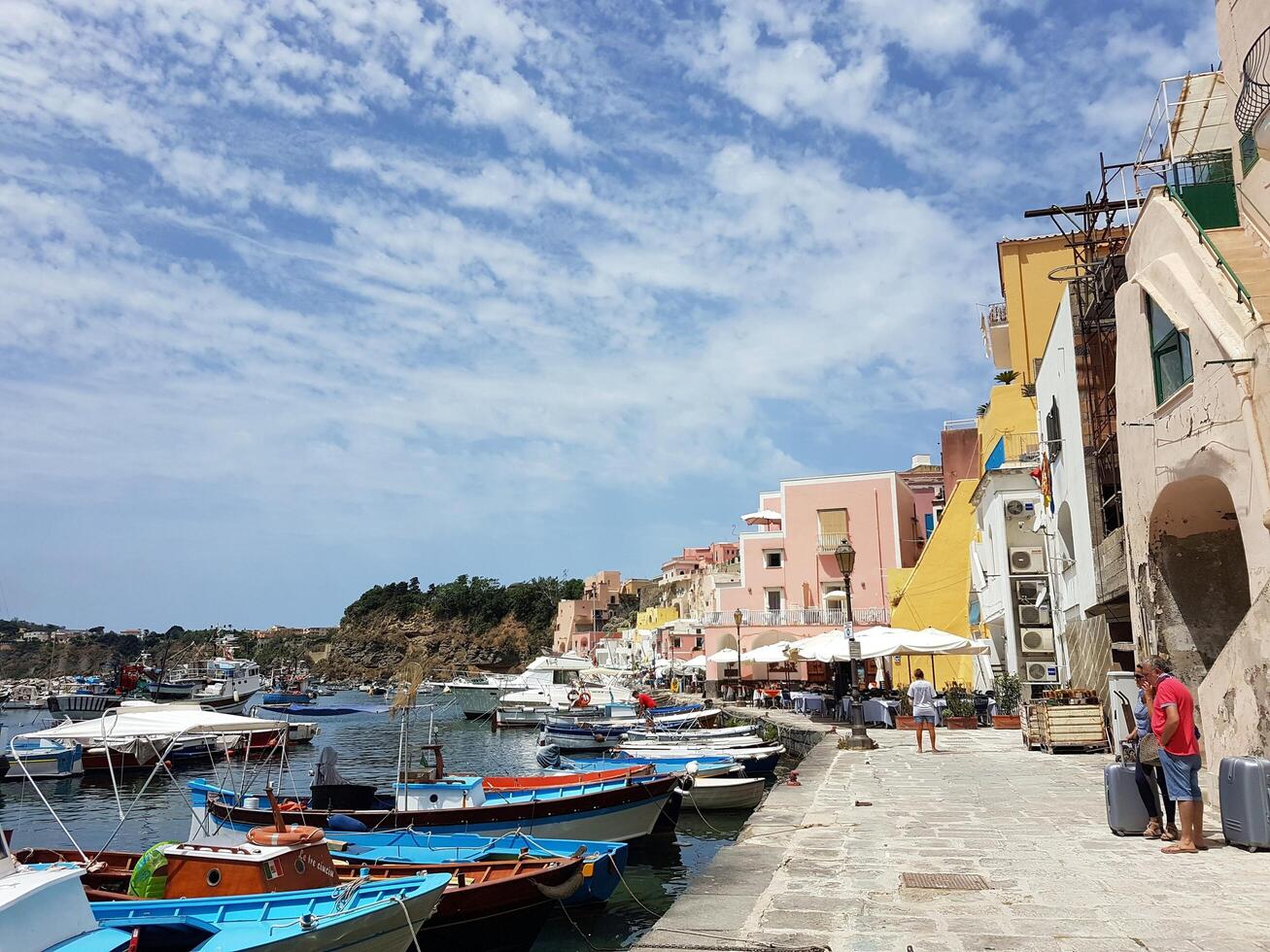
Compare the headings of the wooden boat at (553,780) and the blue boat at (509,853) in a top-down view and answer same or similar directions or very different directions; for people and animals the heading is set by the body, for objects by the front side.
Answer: same or similar directions

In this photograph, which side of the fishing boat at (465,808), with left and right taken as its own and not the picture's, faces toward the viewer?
right

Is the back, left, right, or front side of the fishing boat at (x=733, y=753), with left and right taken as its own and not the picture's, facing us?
right

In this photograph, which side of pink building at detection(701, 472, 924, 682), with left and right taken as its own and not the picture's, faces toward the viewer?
front

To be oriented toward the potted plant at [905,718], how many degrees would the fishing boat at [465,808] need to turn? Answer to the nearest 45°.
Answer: approximately 45° to its left

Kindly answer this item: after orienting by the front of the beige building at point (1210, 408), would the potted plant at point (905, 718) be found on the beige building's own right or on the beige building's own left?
on the beige building's own right

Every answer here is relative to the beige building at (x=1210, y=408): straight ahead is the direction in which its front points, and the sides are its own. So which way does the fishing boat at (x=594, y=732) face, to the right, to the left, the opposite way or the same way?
the opposite way

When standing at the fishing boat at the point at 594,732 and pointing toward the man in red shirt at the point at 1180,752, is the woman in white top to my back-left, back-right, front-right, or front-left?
front-left

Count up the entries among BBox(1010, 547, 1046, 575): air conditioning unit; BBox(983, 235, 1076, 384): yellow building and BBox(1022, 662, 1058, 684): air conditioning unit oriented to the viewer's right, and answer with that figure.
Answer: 0

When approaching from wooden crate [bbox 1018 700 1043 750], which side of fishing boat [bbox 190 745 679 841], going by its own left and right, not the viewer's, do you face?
front

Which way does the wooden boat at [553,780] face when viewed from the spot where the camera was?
facing to the right of the viewer

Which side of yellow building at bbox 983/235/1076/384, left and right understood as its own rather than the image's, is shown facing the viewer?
left

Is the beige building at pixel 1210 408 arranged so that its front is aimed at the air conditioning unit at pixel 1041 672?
no

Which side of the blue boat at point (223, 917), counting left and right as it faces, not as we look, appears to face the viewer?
right

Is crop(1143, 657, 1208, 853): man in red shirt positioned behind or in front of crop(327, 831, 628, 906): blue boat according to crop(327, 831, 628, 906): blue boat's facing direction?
in front

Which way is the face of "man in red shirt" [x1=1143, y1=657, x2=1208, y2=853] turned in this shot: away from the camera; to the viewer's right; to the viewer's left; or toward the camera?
to the viewer's left

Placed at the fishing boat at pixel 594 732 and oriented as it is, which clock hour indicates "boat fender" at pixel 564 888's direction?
The boat fender is roughly at 3 o'clock from the fishing boat.
